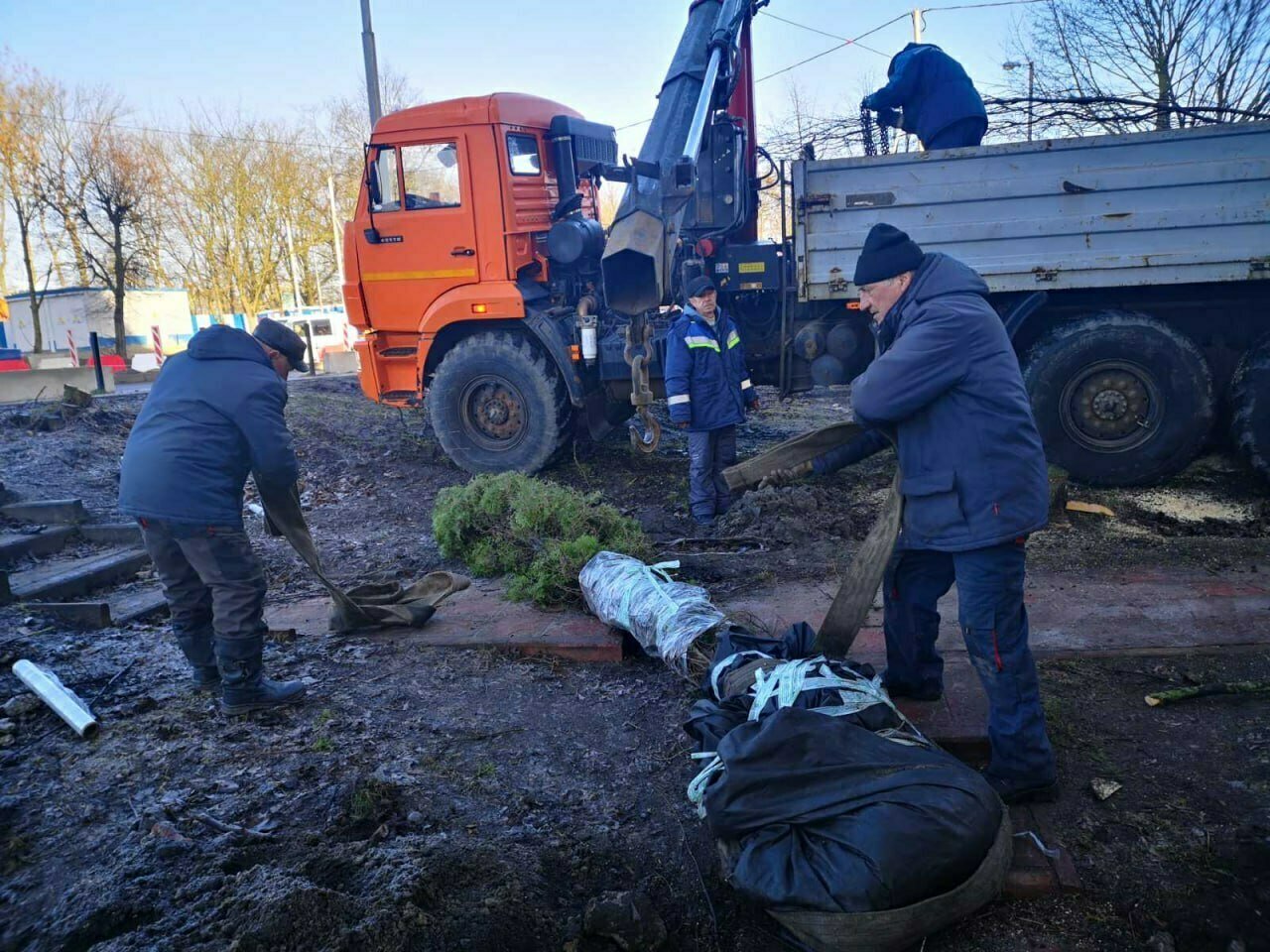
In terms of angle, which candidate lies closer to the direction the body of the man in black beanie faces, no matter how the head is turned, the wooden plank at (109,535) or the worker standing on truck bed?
the wooden plank

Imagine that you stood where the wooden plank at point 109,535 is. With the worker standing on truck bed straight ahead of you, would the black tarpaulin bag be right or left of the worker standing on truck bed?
right

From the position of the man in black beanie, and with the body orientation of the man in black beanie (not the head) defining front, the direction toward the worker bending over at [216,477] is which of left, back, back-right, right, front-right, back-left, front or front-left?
front

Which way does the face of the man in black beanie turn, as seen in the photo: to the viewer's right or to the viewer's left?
to the viewer's left

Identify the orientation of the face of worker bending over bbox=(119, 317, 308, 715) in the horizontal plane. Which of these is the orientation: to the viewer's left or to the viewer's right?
to the viewer's right

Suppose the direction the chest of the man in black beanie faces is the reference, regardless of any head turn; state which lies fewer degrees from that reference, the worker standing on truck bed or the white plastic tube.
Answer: the white plastic tube

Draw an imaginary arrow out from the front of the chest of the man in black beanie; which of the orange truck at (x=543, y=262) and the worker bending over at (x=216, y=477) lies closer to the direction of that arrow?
the worker bending over

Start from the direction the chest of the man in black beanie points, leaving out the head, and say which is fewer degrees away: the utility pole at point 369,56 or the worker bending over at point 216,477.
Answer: the worker bending over

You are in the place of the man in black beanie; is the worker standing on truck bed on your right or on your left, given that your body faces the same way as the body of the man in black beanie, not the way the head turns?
on your right

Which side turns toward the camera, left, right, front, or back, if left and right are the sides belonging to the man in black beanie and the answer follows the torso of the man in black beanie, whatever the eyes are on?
left

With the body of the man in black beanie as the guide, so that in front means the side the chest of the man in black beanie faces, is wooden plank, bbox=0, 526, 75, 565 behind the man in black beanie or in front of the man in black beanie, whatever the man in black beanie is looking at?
in front

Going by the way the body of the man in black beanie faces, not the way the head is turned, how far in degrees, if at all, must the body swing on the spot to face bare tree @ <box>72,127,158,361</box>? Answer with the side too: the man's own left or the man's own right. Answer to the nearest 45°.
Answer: approximately 45° to the man's own right

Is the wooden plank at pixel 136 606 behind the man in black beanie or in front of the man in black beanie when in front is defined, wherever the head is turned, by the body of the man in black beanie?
in front

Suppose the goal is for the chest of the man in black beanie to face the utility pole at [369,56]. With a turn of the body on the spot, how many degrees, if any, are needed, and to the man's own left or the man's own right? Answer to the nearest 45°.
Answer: approximately 45° to the man's own right
